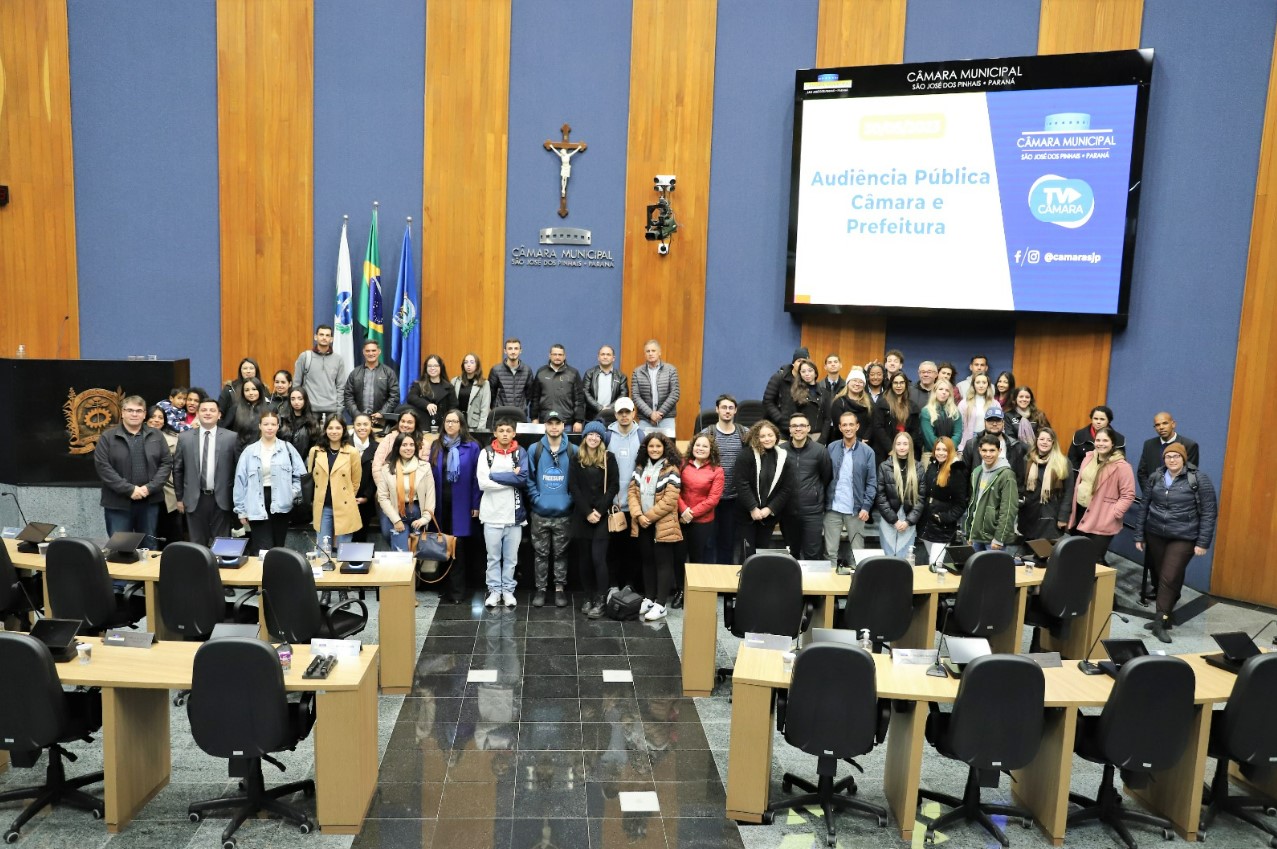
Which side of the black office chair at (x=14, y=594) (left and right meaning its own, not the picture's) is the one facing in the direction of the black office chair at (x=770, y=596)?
right

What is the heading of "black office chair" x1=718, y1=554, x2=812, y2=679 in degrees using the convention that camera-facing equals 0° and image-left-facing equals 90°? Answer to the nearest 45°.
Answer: approximately 180°

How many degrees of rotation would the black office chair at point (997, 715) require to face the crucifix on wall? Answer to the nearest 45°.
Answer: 0° — it already faces it

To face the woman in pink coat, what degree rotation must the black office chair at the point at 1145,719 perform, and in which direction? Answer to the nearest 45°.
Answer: approximately 45° to its right

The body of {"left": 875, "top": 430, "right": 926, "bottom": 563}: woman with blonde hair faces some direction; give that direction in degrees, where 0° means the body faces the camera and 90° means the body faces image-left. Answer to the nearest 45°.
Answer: approximately 0°

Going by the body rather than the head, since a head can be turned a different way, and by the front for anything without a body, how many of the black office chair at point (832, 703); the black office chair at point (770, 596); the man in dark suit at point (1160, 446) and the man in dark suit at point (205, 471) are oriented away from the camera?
2

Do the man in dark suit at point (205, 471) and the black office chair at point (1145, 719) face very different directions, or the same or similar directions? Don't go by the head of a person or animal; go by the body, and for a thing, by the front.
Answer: very different directions

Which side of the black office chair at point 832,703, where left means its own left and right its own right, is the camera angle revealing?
back

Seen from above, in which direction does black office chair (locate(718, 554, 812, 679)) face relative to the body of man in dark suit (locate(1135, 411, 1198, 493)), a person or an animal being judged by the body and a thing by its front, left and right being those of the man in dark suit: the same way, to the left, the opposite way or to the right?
the opposite way

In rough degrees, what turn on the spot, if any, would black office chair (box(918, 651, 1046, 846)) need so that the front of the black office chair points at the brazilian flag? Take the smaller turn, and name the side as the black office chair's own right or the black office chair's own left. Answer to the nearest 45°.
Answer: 0° — it already faces it
